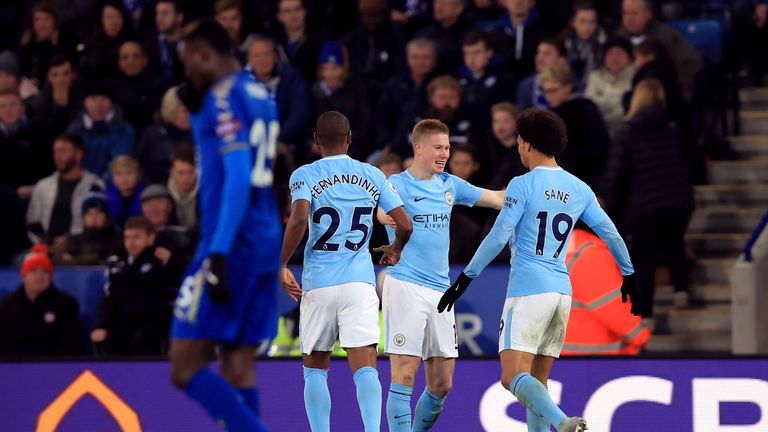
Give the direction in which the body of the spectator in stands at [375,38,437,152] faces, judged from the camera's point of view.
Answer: toward the camera

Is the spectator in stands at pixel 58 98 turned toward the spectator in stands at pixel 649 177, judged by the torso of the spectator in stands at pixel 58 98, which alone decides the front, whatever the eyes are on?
no

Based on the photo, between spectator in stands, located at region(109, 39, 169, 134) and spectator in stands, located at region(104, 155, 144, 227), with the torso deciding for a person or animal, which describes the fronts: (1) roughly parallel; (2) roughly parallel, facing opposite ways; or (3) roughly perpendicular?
roughly parallel

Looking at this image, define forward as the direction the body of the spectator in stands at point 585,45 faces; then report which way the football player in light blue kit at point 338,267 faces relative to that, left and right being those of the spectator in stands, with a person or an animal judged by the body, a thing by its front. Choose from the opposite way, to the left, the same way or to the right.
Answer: the opposite way

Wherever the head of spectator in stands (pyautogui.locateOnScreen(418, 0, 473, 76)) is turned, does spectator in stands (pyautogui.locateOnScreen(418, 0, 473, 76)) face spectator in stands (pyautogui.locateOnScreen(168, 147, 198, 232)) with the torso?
no

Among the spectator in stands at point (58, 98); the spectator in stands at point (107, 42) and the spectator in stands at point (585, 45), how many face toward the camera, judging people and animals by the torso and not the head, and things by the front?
3

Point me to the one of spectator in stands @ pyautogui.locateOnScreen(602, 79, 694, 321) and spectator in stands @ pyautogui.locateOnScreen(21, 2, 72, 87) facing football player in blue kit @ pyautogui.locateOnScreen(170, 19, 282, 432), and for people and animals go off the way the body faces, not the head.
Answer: spectator in stands @ pyautogui.locateOnScreen(21, 2, 72, 87)

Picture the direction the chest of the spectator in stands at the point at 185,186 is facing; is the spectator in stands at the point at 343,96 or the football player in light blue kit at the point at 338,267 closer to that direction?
the football player in light blue kit

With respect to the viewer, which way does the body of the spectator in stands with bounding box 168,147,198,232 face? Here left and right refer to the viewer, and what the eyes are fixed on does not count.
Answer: facing the viewer

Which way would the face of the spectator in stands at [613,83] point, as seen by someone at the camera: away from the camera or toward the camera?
toward the camera

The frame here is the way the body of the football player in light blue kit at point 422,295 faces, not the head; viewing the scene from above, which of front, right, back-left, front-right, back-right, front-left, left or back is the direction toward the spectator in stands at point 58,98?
back

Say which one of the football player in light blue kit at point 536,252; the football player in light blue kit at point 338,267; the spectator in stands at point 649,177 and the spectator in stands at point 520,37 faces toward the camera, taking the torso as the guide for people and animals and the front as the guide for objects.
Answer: the spectator in stands at point 520,37

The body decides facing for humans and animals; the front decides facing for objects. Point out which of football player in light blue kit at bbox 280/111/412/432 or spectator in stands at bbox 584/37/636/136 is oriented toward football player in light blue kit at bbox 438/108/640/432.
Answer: the spectator in stands

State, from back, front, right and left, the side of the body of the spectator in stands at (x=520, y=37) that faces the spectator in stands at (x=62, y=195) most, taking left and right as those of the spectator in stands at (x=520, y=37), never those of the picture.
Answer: right
